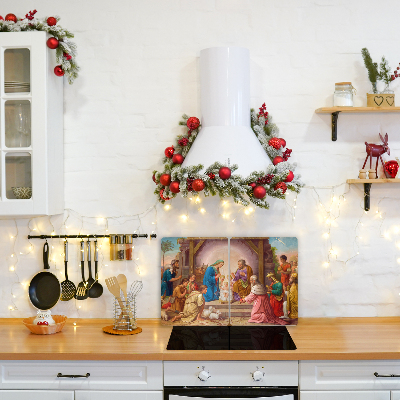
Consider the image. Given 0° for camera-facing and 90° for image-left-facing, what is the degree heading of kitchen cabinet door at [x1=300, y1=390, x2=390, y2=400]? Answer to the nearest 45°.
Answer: approximately 0°

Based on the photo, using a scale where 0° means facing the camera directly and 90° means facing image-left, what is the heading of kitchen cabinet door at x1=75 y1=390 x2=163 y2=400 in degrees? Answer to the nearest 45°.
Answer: approximately 0°

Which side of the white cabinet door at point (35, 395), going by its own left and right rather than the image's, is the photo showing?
front

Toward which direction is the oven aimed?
toward the camera

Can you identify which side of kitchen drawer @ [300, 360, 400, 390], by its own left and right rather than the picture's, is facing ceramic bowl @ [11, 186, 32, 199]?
right

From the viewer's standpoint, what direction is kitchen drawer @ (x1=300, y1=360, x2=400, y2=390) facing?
toward the camera

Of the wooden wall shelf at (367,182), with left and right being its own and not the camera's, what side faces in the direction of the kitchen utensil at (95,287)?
right
